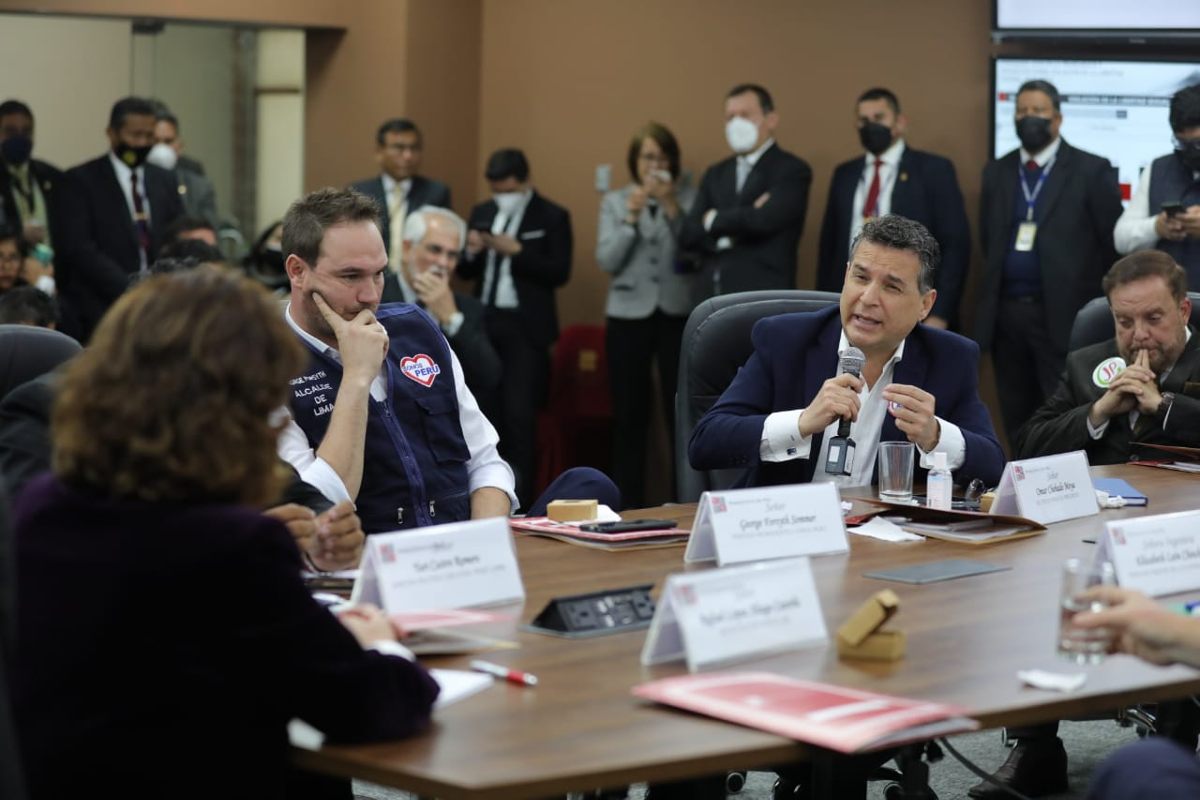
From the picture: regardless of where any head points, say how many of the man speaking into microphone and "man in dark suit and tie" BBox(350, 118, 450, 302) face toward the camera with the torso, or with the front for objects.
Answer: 2

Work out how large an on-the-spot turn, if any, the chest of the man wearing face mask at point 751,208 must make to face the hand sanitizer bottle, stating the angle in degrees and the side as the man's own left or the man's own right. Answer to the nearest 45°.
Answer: approximately 45° to the man's own left

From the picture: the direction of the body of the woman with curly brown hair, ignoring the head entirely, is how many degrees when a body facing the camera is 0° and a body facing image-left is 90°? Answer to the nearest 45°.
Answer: approximately 225°

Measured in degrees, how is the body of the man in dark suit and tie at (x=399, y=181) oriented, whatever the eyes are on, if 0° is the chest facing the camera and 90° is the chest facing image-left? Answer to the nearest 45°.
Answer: approximately 0°

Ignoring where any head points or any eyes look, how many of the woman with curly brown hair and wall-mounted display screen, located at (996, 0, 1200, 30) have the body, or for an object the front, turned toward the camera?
1

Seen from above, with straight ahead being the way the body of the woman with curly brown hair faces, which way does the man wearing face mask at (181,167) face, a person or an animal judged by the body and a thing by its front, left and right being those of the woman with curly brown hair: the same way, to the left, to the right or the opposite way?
the opposite way
